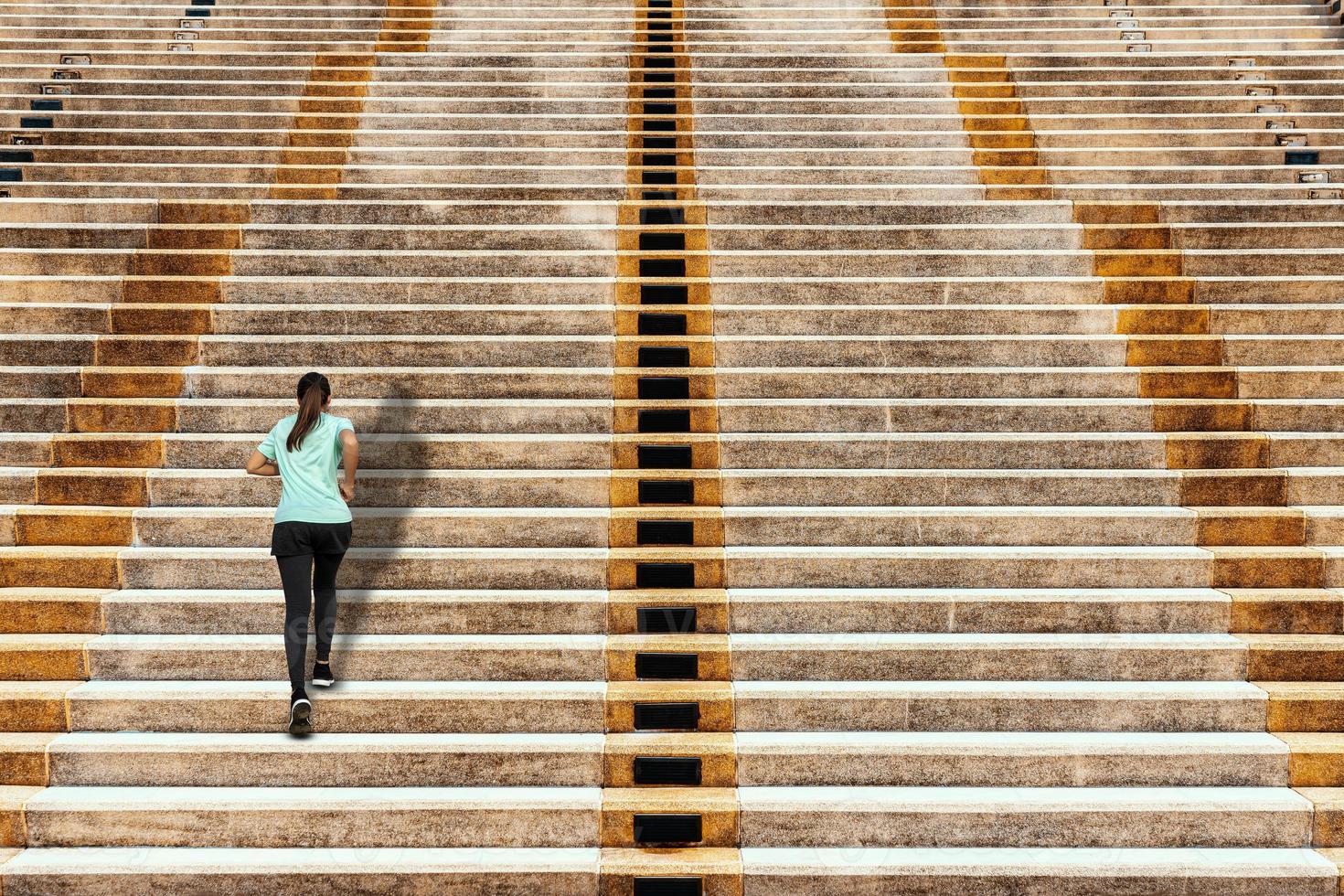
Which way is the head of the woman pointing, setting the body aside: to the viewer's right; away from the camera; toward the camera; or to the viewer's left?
away from the camera

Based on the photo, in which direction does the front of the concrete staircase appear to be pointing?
toward the camera

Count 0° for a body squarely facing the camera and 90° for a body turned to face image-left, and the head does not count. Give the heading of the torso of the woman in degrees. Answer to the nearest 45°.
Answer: approximately 180°
